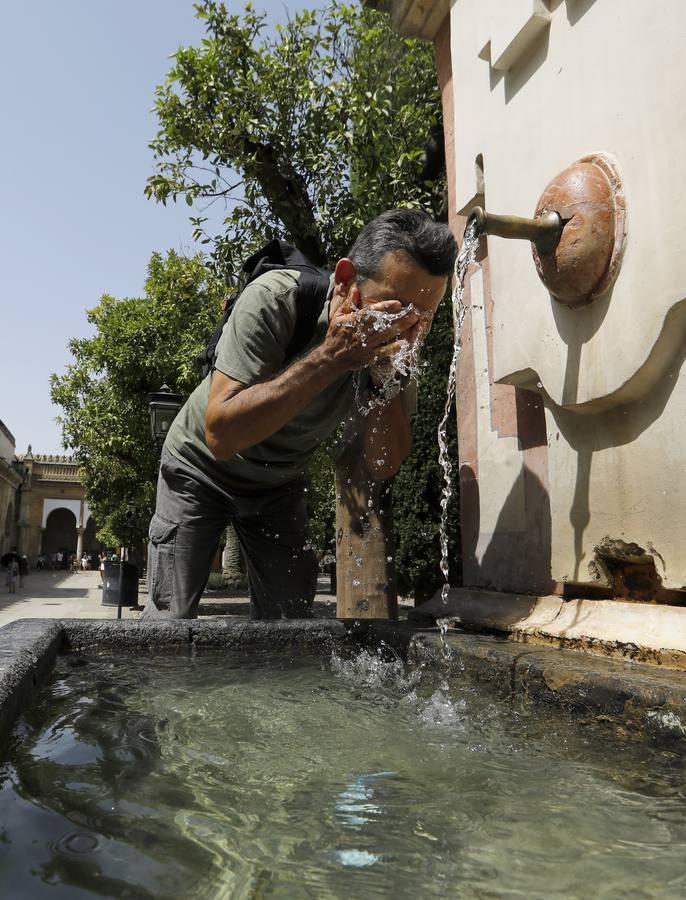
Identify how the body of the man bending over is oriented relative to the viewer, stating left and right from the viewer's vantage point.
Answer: facing the viewer and to the right of the viewer

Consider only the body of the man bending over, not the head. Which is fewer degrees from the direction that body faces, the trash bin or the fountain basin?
the fountain basin

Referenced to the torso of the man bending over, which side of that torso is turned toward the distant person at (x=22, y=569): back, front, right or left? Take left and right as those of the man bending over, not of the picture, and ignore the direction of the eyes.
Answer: back

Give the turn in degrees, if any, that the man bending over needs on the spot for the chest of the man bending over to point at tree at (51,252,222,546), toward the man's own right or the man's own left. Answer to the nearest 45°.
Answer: approximately 135° to the man's own left

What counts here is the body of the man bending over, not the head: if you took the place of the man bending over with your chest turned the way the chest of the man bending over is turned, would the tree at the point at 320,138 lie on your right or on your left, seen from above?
on your left

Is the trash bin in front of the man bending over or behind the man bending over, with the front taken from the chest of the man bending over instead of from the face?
behind
